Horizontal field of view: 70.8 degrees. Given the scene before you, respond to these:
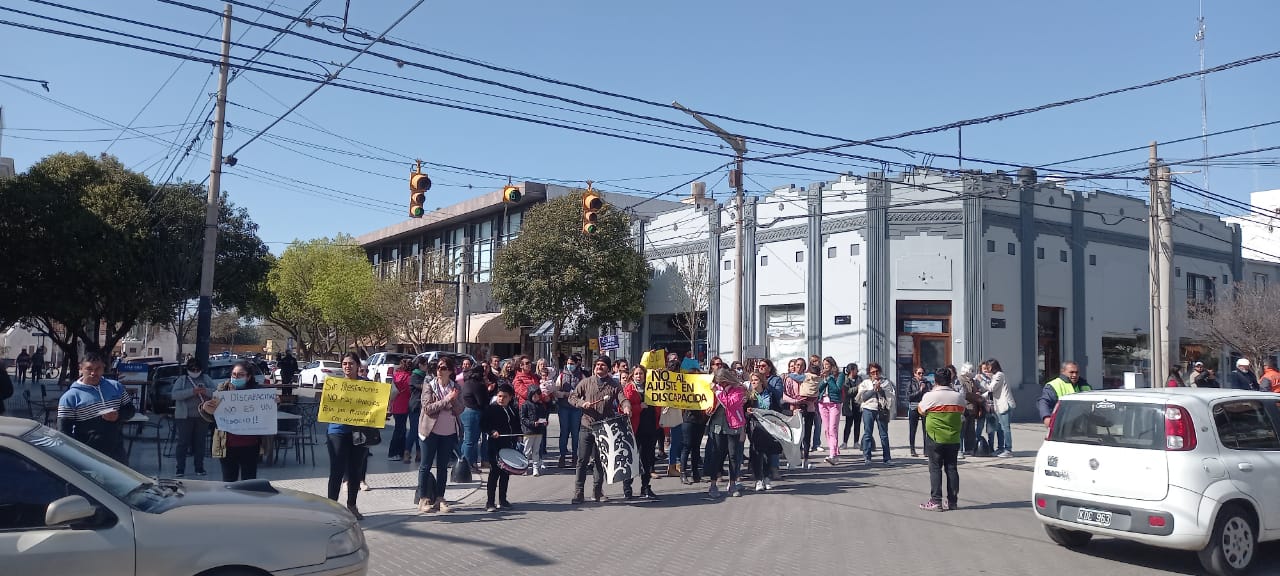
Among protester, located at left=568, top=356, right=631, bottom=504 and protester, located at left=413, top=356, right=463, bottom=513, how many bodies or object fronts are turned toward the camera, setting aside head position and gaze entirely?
2

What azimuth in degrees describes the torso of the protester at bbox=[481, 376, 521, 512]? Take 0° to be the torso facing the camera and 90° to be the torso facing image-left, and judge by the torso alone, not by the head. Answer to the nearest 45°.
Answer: approximately 0°

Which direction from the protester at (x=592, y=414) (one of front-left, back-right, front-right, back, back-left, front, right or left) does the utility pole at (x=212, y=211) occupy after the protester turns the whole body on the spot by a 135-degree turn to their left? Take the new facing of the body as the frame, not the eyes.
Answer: left

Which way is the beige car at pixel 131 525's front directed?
to the viewer's right

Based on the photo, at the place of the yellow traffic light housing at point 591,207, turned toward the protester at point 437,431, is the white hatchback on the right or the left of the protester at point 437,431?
left

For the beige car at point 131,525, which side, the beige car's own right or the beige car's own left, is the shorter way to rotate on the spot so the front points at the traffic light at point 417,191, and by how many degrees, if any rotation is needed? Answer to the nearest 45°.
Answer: approximately 90° to the beige car's own left

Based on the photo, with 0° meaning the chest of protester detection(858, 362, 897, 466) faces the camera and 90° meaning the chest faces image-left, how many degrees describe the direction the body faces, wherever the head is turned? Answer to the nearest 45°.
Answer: approximately 0°

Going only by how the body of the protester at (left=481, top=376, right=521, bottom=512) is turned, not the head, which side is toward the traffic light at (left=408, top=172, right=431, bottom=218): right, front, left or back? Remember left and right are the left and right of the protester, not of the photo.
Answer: back
